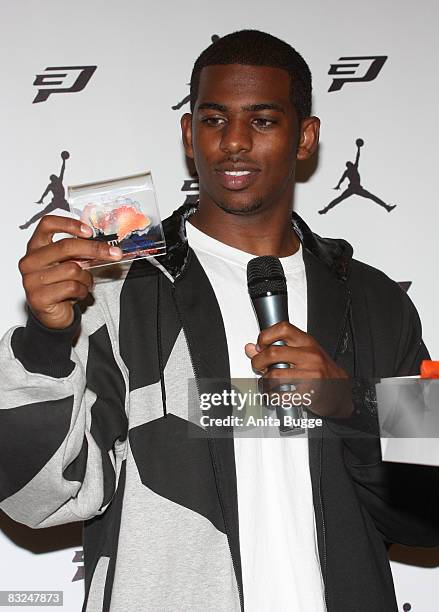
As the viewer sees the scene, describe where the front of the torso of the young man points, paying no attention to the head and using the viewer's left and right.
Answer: facing the viewer
